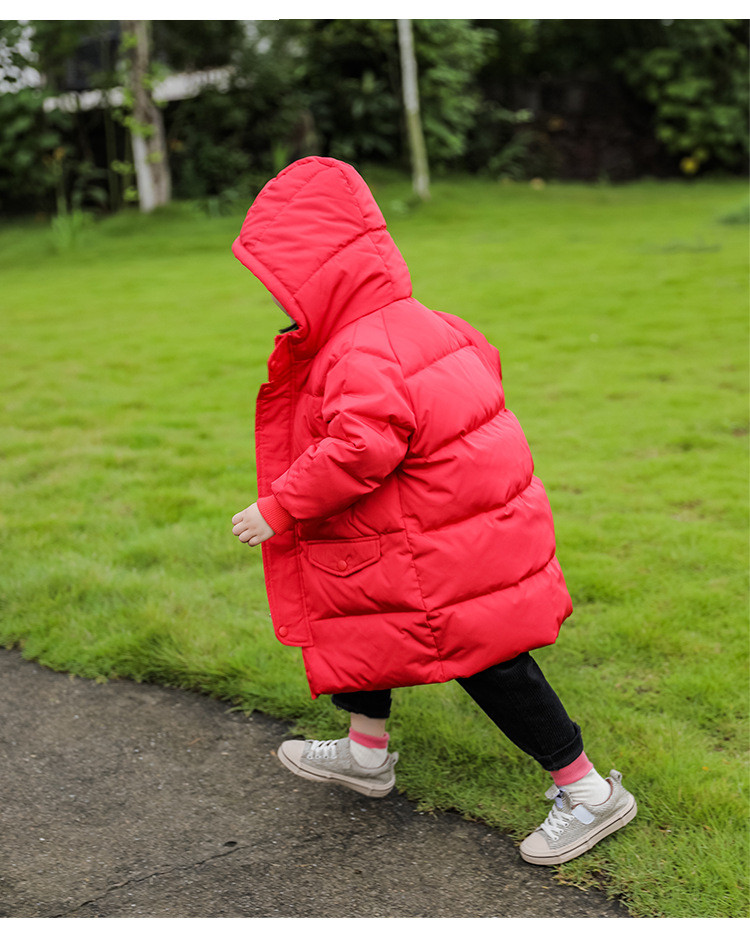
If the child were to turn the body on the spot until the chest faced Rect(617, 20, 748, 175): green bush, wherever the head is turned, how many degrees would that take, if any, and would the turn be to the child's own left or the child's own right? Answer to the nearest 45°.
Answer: approximately 90° to the child's own right

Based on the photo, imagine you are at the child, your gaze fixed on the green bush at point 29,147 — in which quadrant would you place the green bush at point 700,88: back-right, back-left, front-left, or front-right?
front-right

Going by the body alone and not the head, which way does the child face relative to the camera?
to the viewer's left

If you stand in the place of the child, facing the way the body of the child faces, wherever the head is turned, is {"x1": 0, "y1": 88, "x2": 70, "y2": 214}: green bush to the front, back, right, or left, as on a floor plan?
right

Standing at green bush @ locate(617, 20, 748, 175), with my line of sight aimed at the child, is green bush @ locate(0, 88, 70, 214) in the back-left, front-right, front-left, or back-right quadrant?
front-right
